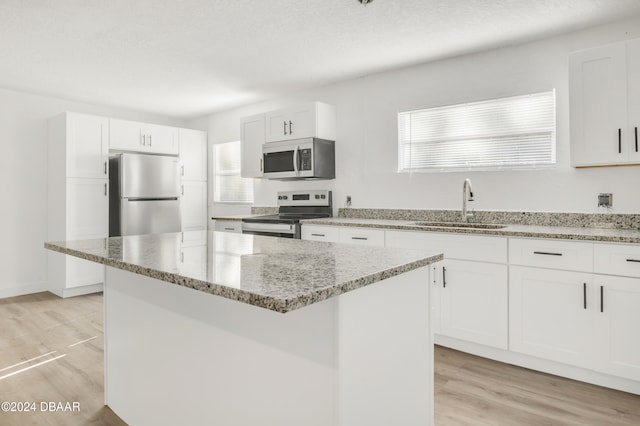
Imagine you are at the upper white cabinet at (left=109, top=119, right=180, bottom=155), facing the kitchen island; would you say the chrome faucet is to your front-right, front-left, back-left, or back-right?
front-left

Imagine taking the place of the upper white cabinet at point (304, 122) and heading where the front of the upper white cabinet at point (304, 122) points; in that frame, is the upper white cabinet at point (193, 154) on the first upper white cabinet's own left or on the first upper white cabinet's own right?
on the first upper white cabinet's own right

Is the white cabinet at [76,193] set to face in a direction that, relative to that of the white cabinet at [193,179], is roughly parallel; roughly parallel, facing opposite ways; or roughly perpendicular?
roughly parallel

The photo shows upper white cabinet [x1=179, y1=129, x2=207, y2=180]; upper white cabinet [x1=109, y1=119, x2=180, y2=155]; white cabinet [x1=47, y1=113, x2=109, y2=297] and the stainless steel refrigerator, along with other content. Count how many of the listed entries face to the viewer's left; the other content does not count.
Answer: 0

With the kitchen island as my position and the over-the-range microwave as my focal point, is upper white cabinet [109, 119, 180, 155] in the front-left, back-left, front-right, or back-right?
front-left

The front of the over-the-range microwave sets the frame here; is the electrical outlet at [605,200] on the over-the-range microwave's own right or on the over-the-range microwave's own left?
on the over-the-range microwave's own left

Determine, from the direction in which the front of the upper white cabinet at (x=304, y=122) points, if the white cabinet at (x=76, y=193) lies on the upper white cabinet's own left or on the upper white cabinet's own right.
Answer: on the upper white cabinet's own right

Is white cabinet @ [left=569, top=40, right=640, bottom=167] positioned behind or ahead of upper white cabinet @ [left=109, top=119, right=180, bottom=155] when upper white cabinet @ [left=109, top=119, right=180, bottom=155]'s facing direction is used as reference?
ahead

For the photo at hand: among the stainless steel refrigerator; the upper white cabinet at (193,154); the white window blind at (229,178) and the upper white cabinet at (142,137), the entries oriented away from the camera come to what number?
0

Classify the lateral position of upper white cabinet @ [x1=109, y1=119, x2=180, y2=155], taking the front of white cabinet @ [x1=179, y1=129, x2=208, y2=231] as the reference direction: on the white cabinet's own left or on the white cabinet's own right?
on the white cabinet's own right

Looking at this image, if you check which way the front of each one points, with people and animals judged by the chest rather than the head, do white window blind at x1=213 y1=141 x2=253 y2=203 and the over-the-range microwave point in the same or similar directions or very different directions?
same or similar directions

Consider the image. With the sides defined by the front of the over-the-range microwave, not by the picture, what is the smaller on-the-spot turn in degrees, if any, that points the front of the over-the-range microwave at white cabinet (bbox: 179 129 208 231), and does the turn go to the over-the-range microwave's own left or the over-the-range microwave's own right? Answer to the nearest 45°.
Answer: approximately 90° to the over-the-range microwave's own right

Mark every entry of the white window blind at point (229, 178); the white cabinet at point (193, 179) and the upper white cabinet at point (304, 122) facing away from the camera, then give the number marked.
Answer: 0

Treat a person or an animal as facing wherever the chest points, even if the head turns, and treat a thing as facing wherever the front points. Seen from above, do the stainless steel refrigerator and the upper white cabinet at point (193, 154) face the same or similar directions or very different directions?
same or similar directions

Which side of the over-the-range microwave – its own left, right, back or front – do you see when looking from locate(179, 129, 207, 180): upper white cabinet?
right

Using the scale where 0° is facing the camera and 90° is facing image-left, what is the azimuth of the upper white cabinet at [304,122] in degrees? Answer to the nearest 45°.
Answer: approximately 45°
